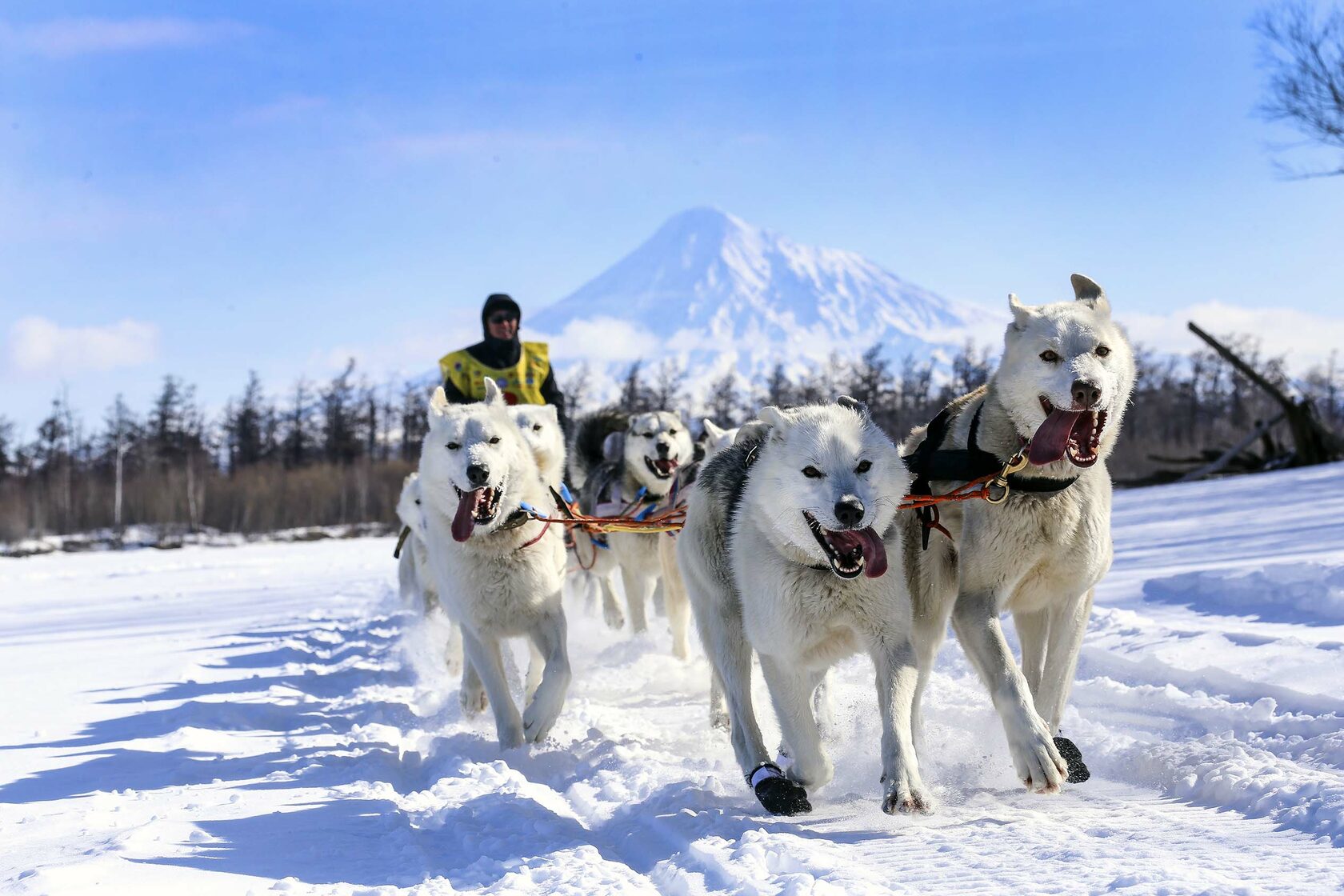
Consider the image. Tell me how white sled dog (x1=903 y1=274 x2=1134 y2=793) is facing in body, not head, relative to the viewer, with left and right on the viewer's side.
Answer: facing the viewer and to the right of the viewer

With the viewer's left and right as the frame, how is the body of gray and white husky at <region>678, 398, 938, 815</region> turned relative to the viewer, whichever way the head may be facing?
facing the viewer

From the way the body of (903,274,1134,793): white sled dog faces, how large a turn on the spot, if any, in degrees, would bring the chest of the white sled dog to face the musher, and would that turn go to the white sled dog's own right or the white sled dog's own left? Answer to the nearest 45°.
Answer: approximately 180°

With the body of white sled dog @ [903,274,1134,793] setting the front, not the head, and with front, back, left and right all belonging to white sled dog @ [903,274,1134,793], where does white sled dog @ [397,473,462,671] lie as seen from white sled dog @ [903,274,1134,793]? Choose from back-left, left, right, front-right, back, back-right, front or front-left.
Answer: back

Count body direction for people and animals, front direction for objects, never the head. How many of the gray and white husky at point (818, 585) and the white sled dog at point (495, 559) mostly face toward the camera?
2

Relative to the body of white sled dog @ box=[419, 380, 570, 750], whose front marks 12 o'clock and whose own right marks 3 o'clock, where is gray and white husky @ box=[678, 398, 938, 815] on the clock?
The gray and white husky is roughly at 11 o'clock from the white sled dog.

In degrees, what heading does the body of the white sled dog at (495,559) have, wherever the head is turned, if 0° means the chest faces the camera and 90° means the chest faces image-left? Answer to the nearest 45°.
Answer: approximately 0°

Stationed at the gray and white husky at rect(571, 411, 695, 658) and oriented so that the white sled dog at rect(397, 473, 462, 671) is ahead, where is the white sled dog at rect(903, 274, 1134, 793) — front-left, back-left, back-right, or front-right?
back-left

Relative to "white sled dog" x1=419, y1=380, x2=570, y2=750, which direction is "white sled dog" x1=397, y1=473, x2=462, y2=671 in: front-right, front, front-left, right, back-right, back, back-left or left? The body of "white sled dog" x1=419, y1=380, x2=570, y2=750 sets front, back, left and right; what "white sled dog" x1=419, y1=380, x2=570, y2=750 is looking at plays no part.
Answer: back

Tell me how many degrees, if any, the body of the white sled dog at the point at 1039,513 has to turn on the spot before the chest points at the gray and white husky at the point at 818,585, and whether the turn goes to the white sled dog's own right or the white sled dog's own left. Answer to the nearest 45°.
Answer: approximately 90° to the white sled dog's own right

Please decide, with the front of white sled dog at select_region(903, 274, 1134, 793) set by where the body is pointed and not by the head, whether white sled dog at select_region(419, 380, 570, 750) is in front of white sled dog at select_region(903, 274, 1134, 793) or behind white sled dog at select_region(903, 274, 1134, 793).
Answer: behind

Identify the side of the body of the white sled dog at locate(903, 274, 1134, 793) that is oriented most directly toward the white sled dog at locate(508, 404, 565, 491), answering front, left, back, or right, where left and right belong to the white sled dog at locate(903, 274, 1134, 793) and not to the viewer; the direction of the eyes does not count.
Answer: back
